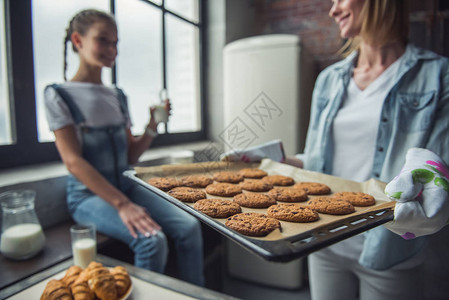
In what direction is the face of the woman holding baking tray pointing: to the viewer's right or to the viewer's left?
to the viewer's left

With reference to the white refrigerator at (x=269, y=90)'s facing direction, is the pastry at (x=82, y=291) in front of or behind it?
in front

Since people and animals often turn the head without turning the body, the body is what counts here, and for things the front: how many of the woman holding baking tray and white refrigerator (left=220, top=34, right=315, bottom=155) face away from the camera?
0

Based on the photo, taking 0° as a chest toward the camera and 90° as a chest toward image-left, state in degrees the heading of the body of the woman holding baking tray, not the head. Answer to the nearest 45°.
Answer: approximately 45°

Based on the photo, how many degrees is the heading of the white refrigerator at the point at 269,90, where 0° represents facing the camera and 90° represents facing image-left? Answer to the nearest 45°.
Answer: approximately 45°

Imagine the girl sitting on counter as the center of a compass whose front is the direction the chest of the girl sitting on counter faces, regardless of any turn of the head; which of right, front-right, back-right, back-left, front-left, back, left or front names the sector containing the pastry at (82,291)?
front-right

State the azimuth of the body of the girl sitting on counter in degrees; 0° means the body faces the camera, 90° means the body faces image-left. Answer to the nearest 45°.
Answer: approximately 315°

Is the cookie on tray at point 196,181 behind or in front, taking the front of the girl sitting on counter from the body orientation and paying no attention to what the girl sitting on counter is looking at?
in front

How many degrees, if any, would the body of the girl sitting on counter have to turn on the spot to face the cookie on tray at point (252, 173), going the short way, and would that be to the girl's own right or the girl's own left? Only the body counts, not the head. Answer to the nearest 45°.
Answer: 0° — they already face it
